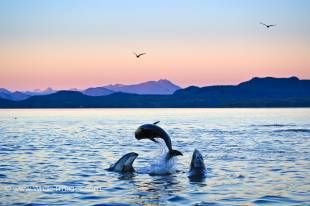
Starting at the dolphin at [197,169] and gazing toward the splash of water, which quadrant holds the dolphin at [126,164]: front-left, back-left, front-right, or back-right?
front-left
